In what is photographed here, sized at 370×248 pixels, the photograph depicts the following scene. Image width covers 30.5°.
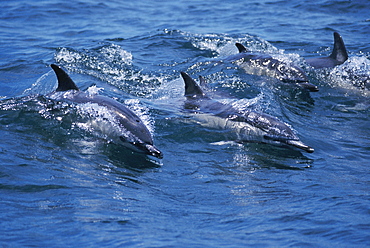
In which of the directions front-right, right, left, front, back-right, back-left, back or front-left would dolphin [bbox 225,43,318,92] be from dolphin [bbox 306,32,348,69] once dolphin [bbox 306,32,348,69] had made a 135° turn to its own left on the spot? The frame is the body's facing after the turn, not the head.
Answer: left

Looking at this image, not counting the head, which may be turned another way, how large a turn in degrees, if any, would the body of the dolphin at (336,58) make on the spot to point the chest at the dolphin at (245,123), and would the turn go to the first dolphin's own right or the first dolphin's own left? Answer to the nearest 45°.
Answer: approximately 90° to the first dolphin's own right

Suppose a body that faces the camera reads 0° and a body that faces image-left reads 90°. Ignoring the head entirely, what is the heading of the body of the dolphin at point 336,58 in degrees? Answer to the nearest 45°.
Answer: approximately 270°
